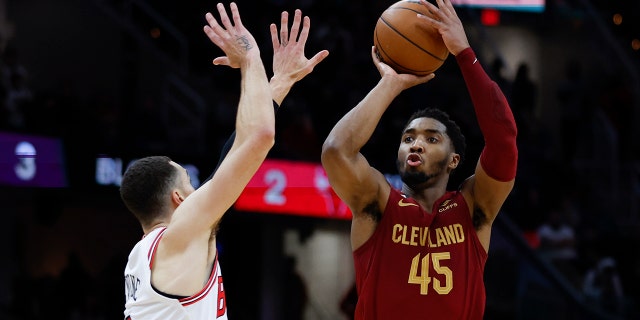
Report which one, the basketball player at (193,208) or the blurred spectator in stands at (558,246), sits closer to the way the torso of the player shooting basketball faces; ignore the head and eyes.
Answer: the basketball player

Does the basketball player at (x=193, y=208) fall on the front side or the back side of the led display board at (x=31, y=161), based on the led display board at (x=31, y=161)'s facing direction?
on the front side

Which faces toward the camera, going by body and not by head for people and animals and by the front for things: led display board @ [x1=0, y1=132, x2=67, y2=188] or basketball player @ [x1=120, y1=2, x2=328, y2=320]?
the led display board

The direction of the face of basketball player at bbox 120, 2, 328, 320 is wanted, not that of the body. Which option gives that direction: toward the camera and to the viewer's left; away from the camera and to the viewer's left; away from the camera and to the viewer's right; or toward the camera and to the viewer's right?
away from the camera and to the viewer's right

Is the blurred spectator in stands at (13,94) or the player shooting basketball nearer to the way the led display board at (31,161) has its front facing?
the player shooting basketball

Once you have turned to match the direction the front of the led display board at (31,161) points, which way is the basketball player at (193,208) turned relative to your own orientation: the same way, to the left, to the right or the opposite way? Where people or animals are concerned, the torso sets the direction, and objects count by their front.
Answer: to the left

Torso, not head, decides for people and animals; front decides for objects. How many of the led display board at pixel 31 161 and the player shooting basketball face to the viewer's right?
0

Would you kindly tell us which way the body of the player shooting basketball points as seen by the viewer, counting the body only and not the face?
toward the camera

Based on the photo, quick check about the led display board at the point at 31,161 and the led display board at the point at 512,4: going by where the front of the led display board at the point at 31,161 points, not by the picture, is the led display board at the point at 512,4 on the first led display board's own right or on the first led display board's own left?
on the first led display board's own left

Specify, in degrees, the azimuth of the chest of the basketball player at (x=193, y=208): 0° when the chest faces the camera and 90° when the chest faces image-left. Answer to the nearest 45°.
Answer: approximately 270°

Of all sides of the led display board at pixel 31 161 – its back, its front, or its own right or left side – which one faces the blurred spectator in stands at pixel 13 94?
back

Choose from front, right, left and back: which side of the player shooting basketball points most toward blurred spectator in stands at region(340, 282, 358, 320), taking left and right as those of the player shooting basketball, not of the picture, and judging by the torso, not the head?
back

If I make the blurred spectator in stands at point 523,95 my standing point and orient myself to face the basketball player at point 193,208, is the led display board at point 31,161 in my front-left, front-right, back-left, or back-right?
front-right

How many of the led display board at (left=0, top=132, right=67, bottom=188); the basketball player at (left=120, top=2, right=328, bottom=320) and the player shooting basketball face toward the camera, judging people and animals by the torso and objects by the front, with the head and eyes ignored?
2
